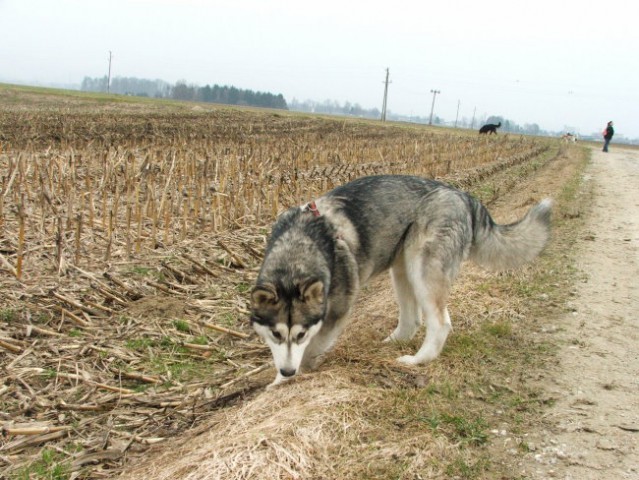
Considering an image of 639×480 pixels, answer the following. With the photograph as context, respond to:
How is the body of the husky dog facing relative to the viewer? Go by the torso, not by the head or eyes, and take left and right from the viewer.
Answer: facing the viewer and to the left of the viewer
